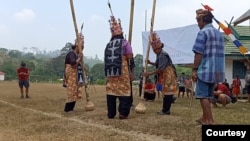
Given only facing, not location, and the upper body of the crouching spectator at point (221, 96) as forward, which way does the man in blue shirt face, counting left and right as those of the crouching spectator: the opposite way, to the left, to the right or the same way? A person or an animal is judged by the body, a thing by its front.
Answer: to the right

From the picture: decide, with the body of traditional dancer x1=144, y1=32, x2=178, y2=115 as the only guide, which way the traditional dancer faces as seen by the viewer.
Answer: to the viewer's left

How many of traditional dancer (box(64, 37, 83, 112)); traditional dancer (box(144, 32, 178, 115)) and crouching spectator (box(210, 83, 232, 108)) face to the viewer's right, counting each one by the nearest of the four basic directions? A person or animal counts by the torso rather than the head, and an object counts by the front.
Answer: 1

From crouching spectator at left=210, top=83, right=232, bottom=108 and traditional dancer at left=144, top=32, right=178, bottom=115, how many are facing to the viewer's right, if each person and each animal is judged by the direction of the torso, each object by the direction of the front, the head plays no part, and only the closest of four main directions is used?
0

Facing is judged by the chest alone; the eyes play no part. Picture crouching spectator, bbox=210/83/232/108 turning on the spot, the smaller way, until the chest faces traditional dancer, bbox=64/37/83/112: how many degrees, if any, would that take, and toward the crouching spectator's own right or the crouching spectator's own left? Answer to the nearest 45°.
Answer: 0° — they already face them

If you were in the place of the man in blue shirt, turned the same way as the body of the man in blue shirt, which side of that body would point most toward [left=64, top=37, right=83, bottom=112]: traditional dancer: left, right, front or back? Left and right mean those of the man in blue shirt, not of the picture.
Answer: front

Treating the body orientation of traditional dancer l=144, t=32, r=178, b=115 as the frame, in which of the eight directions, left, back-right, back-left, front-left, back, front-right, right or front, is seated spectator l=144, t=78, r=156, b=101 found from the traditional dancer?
right

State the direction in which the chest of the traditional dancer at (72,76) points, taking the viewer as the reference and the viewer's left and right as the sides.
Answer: facing to the right of the viewer

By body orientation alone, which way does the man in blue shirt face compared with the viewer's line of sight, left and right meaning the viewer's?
facing away from the viewer and to the left of the viewer

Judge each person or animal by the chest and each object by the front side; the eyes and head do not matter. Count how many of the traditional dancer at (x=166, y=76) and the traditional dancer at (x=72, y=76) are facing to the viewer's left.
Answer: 1

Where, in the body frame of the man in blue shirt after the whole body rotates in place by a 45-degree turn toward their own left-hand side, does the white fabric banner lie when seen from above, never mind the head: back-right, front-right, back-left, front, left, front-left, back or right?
right
